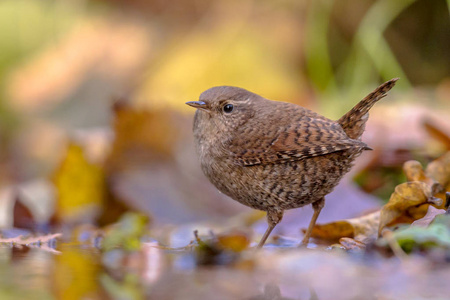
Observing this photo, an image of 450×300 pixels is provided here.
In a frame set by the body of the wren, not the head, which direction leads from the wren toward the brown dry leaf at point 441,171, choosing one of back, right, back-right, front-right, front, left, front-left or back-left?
back

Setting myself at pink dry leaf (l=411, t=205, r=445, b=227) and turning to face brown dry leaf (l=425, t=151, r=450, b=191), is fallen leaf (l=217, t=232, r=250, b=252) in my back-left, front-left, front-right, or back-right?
back-left

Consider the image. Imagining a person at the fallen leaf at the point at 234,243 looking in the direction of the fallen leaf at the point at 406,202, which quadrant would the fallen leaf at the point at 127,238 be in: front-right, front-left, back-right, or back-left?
back-left

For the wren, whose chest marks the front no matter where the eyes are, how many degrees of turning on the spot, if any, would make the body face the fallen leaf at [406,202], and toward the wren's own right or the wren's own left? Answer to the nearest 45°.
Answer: approximately 135° to the wren's own left

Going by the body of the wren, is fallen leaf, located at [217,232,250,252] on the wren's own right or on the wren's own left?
on the wren's own left

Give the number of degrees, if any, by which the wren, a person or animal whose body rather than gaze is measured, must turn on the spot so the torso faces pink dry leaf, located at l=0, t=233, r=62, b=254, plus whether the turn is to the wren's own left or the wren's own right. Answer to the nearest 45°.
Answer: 0° — it already faces it

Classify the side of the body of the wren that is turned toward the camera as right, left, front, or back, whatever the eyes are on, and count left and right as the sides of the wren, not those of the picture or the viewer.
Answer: left

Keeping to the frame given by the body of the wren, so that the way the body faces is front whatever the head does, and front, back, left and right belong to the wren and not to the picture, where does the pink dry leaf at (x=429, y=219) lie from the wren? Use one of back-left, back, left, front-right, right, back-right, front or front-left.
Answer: back-left
